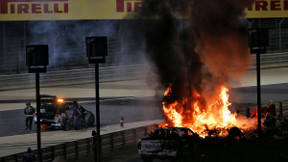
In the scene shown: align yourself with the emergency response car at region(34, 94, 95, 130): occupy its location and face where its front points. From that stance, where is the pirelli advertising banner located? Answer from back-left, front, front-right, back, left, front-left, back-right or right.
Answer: front-left

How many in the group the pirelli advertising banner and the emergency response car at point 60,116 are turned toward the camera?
1

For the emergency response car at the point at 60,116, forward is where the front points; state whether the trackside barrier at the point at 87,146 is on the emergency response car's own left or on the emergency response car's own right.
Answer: on the emergency response car's own right

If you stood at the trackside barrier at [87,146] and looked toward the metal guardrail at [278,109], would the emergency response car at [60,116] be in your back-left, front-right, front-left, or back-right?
front-left

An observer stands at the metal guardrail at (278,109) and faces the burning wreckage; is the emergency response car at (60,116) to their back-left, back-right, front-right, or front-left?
front-right

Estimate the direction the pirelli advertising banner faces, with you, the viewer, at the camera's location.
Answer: facing the viewer

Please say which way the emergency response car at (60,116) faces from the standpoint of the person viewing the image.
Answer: facing away from the viewer and to the right of the viewer

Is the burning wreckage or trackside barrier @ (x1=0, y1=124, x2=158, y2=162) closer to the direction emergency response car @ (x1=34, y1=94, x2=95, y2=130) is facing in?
the burning wreckage

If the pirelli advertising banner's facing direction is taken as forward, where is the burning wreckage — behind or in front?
in front

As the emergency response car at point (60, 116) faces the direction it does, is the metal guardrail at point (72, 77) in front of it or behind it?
in front

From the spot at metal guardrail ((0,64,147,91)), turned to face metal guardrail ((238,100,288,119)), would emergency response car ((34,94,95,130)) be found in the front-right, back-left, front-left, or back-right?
front-right

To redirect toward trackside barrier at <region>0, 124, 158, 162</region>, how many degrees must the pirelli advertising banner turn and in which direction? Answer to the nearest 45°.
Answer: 0° — it already faces it

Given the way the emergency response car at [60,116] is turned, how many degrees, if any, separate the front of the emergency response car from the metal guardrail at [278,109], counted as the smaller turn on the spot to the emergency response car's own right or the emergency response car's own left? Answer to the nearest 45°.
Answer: approximately 45° to the emergency response car's own right

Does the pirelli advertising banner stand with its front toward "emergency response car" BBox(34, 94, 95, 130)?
yes
